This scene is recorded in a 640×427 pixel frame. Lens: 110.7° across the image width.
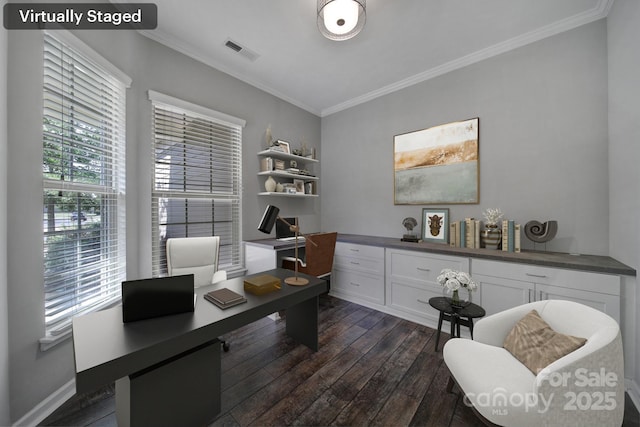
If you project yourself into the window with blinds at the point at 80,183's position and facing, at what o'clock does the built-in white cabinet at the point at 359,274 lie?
The built-in white cabinet is roughly at 11 o'clock from the window with blinds.

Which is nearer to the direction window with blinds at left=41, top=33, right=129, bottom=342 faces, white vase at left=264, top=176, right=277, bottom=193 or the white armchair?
the white armchair

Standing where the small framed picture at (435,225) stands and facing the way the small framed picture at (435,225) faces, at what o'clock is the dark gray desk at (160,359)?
The dark gray desk is roughly at 1 o'clock from the small framed picture.

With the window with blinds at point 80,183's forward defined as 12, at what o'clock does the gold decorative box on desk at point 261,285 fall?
The gold decorative box on desk is roughly at 12 o'clock from the window with blinds.

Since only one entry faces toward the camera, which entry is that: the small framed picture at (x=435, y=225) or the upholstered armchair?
the small framed picture

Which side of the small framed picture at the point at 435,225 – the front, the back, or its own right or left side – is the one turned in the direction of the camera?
front

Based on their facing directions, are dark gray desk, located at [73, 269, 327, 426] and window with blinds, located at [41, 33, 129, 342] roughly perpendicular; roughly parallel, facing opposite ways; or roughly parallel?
roughly parallel, facing opposite ways

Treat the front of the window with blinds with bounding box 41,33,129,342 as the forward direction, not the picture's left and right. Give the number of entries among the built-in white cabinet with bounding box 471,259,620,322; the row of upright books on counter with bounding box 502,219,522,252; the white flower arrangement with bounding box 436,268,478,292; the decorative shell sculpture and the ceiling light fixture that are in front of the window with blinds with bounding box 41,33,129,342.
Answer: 5

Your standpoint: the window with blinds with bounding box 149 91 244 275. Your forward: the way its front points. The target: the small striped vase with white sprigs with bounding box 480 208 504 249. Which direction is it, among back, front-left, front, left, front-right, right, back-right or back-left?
front

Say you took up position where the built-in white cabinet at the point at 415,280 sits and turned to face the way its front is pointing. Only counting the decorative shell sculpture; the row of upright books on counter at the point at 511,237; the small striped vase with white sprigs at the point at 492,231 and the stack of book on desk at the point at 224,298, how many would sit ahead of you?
1

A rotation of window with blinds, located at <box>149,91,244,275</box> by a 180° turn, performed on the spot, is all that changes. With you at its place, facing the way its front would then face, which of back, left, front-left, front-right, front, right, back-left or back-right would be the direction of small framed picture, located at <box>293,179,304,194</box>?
back-right

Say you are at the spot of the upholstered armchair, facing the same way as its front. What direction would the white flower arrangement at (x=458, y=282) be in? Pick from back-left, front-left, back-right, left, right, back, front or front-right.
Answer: back

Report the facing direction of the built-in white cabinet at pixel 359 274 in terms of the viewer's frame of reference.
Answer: facing the viewer and to the left of the viewer

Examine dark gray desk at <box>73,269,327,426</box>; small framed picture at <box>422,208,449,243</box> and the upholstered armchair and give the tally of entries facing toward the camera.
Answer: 1

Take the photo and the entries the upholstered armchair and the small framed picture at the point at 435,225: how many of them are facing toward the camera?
1

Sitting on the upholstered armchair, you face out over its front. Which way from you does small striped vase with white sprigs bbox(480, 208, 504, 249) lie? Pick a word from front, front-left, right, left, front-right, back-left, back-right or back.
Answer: back-right

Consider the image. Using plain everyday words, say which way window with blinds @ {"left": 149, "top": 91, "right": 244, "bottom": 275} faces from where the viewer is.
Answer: facing the viewer and to the right of the viewer
